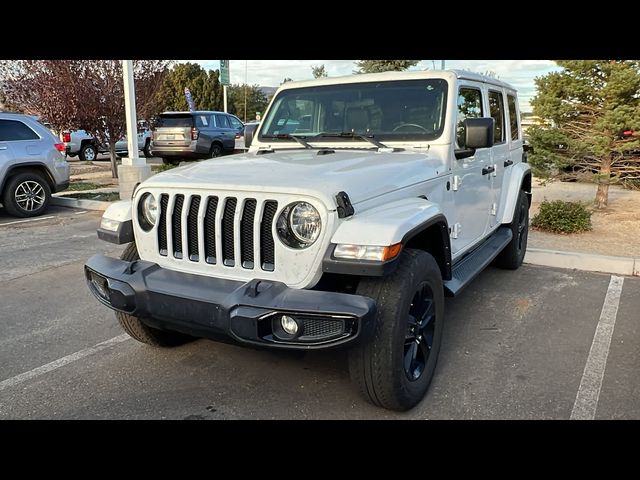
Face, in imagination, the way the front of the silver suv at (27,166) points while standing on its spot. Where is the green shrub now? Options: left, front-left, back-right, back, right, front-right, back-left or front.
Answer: back-left

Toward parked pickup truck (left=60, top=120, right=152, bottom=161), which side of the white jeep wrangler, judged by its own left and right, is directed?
right

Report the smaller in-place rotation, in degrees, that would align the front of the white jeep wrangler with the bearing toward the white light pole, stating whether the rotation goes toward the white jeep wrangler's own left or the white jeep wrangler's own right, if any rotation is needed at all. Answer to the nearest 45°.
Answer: approximately 90° to the white jeep wrangler's own right

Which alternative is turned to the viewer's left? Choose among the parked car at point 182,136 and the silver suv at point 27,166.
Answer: the silver suv

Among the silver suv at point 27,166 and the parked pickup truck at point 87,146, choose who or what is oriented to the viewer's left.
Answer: the silver suv

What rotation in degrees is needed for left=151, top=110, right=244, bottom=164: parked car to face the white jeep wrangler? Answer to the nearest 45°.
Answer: approximately 135° to its right

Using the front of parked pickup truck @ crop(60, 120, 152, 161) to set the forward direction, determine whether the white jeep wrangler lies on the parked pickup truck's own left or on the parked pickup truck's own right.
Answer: on the parked pickup truck's own right

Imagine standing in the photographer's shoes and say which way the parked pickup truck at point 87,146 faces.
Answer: facing away from the viewer and to the right of the viewer

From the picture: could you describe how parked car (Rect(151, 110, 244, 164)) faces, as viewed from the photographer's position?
facing away from the viewer and to the right of the viewer

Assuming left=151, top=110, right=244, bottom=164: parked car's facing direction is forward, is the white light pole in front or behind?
behind

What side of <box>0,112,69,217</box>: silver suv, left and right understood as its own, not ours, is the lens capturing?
left
